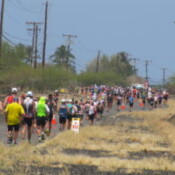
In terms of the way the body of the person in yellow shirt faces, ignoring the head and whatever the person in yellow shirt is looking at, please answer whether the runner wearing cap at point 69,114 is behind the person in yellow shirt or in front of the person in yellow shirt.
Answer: in front

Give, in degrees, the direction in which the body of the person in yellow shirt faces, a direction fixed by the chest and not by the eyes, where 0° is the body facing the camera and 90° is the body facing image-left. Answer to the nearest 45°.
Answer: approximately 180°

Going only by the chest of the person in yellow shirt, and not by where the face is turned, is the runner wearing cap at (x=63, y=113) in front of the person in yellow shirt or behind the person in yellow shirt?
in front
